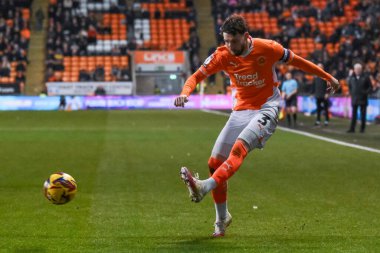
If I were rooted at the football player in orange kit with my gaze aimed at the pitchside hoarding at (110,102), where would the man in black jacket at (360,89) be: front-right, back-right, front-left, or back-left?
front-right

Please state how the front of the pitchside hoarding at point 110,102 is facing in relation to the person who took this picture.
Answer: facing the viewer

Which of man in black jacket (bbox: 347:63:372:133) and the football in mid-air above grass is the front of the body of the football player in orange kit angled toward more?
the football in mid-air above grass

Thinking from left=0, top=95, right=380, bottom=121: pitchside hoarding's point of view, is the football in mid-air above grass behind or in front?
in front

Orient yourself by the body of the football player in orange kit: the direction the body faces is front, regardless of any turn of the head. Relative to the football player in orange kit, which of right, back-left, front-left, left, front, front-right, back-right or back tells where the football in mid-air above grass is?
front-right

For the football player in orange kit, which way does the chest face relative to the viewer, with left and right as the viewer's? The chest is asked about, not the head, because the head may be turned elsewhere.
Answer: facing the viewer and to the left of the viewer

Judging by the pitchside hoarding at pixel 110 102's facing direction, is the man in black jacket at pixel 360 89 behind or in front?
in front

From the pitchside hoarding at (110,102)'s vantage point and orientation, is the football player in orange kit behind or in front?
in front

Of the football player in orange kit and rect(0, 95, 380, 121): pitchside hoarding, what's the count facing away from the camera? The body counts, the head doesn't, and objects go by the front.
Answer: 0

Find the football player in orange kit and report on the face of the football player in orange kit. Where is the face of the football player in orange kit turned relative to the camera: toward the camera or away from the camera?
toward the camera
